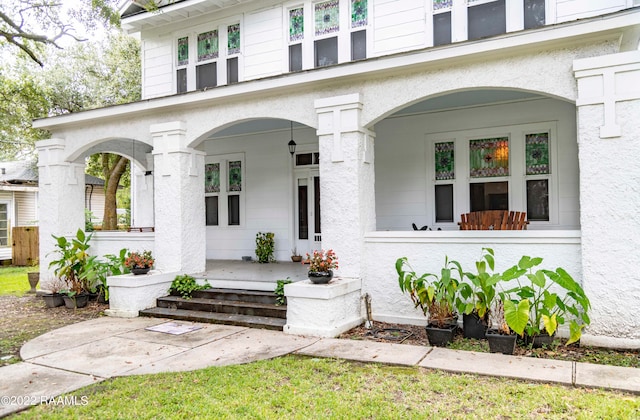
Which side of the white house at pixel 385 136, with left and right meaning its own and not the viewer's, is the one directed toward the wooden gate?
right

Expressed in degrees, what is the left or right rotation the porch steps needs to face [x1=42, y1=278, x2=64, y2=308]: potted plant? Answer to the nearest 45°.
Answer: approximately 90° to its right

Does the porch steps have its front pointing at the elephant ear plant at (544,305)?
no

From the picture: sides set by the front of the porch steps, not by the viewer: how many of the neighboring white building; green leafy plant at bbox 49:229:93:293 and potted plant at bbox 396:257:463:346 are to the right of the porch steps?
2

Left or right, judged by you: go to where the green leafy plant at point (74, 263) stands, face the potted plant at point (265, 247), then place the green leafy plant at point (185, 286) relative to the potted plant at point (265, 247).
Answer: right

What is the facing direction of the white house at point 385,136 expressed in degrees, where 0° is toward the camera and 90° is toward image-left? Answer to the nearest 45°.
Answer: approximately 45°

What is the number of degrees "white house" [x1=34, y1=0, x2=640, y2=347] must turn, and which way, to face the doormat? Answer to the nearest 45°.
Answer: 0° — it already faces it

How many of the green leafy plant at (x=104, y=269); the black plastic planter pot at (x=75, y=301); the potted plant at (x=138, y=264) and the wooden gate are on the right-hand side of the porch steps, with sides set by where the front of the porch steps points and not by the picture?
4

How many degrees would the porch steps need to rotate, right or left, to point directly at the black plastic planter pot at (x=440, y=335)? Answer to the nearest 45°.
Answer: approximately 90° to its left

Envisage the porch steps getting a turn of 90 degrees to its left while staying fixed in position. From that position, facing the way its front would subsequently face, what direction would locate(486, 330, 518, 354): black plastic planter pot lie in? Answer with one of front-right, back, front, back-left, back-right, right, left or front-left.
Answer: front

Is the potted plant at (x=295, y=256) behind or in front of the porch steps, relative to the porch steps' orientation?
behind

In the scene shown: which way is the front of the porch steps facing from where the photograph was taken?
facing the viewer and to the left of the viewer

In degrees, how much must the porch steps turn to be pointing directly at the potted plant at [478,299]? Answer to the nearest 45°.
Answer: approximately 90° to its left

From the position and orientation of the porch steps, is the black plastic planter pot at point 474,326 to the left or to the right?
on its left

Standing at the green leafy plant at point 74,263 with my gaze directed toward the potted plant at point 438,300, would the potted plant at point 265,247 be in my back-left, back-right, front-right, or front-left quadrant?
front-left

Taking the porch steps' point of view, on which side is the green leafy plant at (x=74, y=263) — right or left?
on its right
